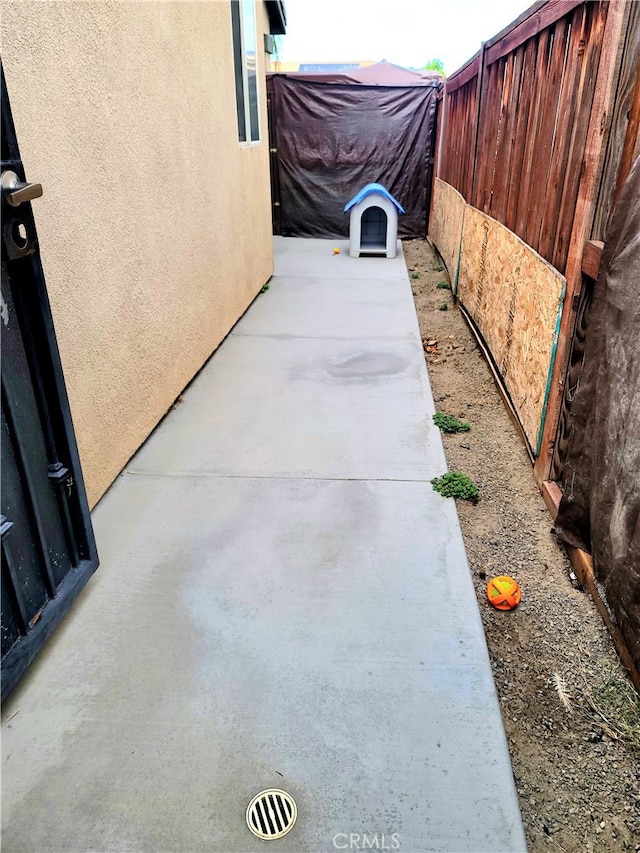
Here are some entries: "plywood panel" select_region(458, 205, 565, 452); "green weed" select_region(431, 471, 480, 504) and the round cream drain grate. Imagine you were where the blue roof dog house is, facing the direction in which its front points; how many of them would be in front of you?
3

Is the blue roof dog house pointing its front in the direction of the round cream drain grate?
yes

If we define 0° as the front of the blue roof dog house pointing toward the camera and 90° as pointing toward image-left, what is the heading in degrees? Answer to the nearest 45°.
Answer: approximately 0°

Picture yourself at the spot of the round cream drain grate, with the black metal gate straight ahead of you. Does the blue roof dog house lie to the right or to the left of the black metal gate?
right

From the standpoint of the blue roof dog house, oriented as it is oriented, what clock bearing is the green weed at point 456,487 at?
The green weed is roughly at 12 o'clock from the blue roof dog house.

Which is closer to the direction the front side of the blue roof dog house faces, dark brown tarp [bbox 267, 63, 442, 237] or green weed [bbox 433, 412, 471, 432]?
the green weed

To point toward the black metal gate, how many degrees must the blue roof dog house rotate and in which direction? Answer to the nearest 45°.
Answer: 0° — it already faces it

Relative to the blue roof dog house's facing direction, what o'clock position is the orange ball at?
The orange ball is roughly at 12 o'clock from the blue roof dog house.

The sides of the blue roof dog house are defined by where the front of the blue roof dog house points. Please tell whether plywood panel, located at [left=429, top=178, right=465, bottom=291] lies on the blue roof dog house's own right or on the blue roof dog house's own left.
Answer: on the blue roof dog house's own left

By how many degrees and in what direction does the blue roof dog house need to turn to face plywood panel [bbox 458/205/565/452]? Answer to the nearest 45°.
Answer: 0° — it already faces it

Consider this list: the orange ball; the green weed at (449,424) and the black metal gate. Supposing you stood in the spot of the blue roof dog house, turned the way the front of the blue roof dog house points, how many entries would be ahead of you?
3
